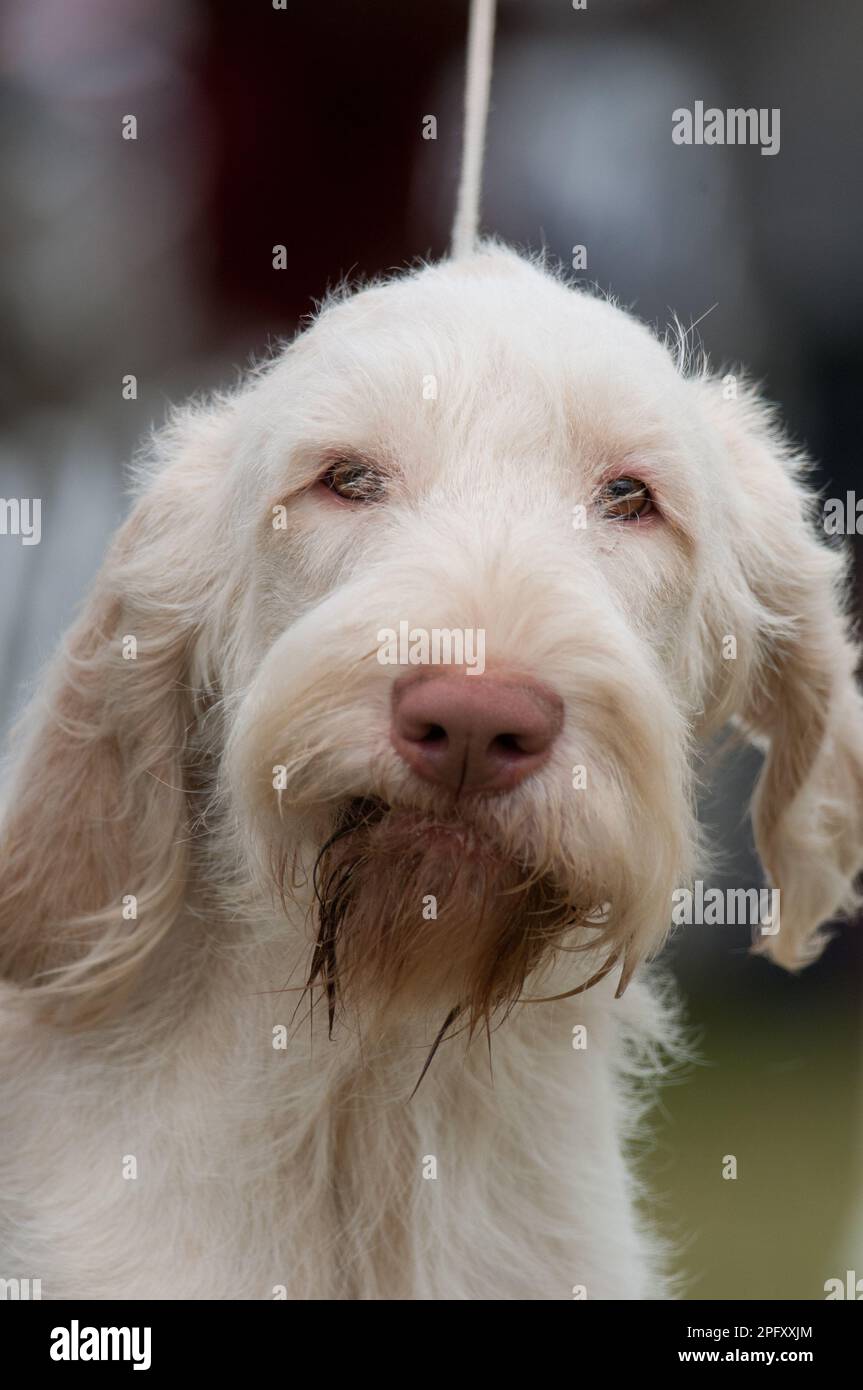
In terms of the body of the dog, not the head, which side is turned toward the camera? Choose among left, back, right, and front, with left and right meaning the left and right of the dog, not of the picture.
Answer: front
